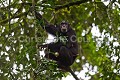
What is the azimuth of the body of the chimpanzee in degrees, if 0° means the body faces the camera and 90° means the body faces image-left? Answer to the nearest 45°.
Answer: approximately 45°
